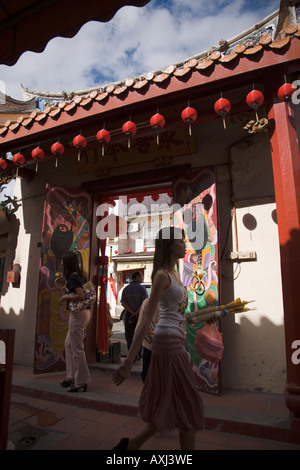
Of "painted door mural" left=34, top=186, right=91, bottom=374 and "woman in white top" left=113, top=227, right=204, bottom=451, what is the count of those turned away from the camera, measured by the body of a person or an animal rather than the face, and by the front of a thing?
0

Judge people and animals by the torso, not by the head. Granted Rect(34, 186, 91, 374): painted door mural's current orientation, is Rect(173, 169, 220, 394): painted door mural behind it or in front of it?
in front

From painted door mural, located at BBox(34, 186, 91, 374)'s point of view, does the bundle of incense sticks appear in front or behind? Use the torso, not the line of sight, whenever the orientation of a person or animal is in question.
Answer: in front

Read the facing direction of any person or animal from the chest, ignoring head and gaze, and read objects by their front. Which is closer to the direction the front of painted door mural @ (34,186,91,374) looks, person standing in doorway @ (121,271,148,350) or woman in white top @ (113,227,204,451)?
the woman in white top

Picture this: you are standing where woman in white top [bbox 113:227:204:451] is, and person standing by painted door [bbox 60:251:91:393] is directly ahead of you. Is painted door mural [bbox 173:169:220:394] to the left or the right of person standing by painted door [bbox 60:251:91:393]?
right

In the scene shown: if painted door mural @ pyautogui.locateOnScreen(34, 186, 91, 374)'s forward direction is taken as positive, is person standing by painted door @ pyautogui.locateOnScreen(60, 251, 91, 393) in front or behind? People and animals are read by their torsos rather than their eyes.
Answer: in front

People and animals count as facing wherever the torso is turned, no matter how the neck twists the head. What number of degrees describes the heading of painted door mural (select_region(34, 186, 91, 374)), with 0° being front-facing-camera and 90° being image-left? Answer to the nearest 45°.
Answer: approximately 315°
